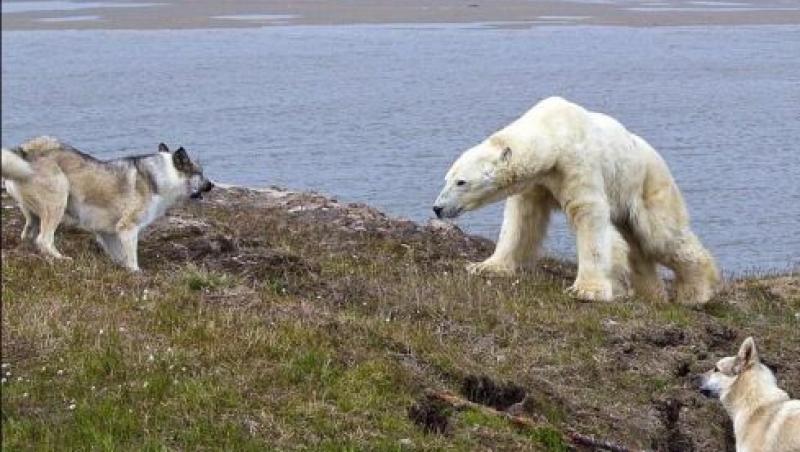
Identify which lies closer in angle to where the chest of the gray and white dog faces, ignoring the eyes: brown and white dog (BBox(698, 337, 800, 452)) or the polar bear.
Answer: the polar bear

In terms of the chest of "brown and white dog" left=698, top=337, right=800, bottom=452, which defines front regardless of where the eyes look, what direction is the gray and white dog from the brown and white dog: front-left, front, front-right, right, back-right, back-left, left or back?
front

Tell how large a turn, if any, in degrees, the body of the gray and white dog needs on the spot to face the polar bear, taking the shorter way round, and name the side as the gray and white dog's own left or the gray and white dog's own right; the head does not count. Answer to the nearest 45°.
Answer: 0° — it already faces it

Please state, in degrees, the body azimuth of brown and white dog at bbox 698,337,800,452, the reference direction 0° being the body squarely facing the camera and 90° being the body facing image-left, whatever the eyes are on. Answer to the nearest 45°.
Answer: approximately 90°

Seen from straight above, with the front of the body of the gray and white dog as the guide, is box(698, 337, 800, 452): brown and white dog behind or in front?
in front

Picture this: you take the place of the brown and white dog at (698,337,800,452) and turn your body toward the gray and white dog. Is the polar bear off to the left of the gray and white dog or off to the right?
right

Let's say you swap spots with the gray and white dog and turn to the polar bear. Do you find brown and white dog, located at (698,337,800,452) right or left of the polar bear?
right

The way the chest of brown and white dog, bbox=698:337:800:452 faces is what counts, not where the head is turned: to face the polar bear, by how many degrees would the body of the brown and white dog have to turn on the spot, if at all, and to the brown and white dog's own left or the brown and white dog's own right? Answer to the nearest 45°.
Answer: approximately 45° to the brown and white dog's own right

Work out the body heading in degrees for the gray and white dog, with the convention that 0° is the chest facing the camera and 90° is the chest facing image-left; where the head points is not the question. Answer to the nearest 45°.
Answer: approximately 270°

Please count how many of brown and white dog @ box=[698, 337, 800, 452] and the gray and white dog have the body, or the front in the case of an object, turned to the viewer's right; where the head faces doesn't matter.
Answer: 1
